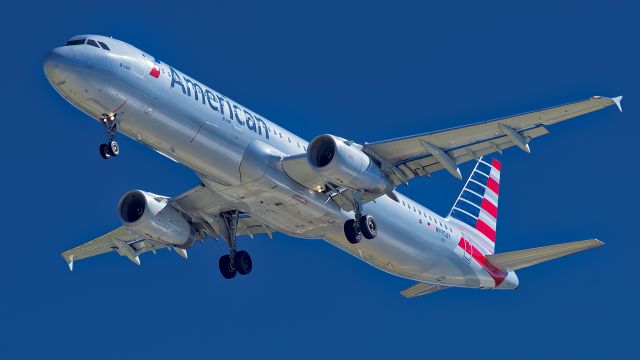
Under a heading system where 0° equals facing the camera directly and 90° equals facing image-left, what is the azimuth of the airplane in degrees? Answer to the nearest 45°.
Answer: approximately 45°
